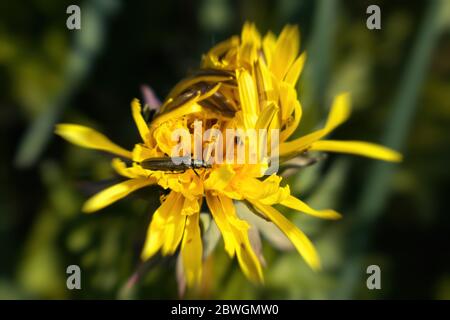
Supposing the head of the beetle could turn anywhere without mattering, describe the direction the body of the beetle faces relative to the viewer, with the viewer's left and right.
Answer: facing to the right of the viewer
